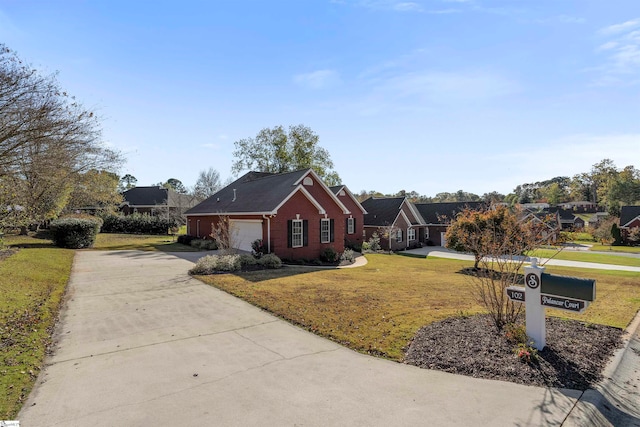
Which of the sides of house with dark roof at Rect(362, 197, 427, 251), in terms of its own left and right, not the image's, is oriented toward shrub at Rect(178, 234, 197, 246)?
right

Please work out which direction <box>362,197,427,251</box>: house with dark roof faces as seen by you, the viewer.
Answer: facing the viewer and to the right of the viewer

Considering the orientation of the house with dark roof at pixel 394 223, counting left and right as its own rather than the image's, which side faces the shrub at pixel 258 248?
right

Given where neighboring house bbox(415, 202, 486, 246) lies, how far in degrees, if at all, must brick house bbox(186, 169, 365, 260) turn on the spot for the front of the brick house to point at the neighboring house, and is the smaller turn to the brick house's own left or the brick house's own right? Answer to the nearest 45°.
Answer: approximately 90° to the brick house's own left

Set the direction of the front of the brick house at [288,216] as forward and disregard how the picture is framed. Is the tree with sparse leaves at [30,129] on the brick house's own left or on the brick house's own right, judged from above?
on the brick house's own right

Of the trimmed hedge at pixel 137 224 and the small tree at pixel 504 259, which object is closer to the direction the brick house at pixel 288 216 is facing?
the small tree

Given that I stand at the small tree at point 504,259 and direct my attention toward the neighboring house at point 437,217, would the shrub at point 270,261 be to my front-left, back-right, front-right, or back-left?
front-left

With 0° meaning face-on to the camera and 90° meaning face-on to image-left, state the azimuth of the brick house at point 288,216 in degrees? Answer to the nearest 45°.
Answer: approximately 315°

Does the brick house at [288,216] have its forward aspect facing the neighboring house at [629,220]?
no

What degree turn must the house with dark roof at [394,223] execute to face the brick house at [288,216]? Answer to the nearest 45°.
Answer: approximately 45° to its right

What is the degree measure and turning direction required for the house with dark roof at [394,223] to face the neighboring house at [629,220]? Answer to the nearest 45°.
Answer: approximately 90° to its left

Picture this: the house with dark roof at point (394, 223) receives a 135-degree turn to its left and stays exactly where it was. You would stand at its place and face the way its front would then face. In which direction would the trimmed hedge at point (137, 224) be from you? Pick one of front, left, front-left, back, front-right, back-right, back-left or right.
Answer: left

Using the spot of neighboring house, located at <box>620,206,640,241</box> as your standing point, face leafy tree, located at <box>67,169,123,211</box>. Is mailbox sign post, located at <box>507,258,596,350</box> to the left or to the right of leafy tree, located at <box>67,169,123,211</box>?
left

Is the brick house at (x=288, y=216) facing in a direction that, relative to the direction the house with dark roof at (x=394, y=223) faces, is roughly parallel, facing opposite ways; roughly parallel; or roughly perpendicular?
roughly parallel

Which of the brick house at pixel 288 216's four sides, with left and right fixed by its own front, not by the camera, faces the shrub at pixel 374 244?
left

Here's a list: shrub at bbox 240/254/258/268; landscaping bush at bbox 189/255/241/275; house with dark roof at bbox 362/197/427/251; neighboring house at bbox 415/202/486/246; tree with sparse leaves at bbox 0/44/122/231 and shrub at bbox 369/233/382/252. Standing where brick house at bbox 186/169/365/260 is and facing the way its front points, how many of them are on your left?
3
